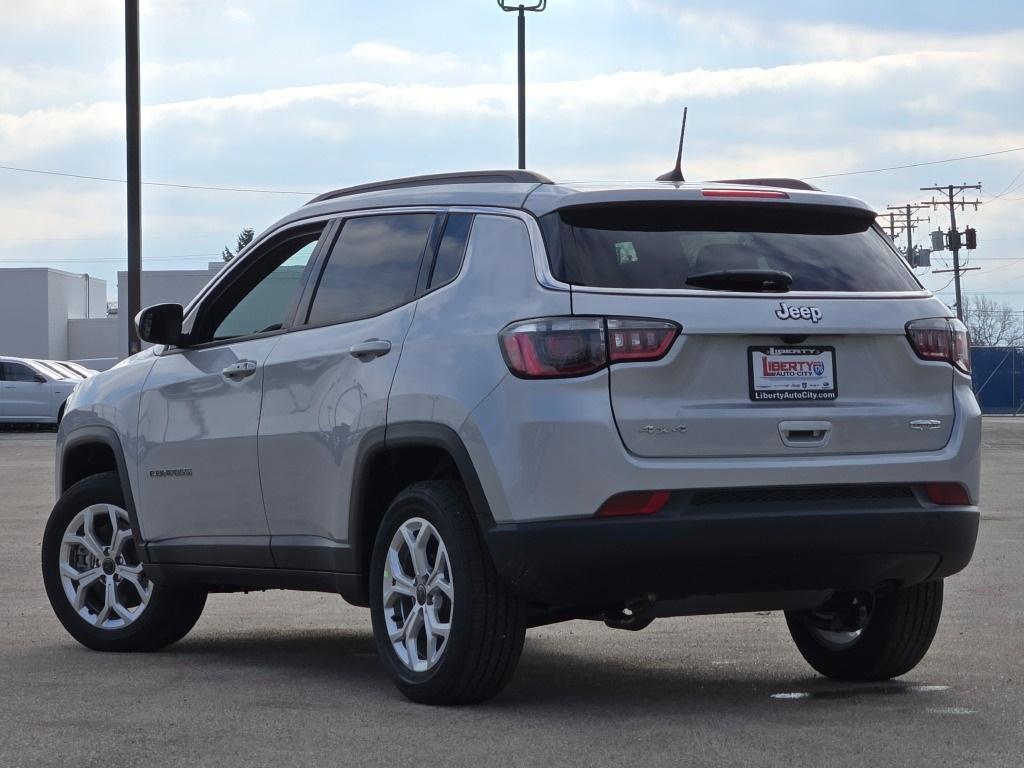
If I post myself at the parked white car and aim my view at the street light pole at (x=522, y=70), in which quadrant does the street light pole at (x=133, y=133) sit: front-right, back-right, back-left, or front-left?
front-right

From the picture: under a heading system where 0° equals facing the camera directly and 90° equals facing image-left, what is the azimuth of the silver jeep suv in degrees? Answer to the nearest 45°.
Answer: approximately 135°

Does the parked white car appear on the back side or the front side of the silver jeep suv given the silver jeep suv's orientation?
on the front side

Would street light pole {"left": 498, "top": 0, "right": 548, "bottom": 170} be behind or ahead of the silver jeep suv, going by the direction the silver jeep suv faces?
ahead

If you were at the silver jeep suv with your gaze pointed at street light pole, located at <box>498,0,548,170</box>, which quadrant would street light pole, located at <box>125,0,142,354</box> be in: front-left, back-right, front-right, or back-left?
front-left

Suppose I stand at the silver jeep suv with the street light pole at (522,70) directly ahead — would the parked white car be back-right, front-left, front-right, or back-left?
front-left

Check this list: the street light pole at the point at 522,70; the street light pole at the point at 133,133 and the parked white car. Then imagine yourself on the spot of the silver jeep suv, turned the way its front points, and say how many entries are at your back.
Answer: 0
